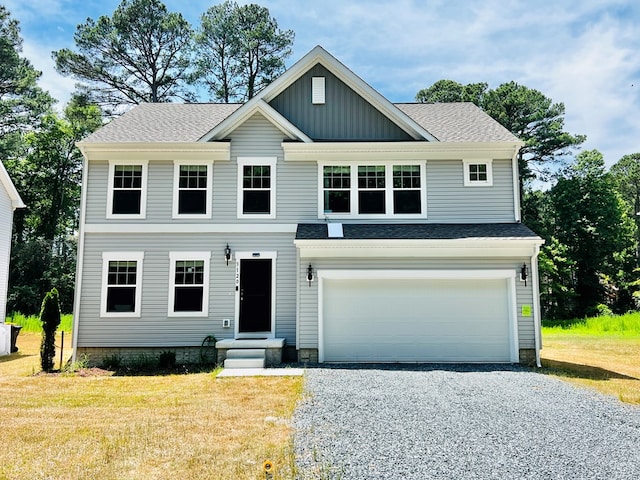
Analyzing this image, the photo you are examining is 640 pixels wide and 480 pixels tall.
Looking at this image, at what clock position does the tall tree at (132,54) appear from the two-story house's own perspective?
The tall tree is roughly at 5 o'clock from the two-story house.

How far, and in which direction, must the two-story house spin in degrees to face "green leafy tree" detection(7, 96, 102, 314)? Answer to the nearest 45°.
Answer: approximately 135° to its right

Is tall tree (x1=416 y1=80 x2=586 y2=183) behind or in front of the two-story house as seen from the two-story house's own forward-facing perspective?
behind

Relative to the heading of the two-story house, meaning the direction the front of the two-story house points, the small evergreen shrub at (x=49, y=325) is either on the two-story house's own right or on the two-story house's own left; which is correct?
on the two-story house's own right

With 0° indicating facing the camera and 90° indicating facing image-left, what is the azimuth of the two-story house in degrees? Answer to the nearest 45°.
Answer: approximately 0°

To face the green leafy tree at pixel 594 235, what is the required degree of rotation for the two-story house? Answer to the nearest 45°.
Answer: approximately 135° to its left

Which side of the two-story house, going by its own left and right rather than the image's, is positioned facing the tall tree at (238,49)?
back

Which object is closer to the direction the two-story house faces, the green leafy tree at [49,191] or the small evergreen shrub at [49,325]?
the small evergreen shrub

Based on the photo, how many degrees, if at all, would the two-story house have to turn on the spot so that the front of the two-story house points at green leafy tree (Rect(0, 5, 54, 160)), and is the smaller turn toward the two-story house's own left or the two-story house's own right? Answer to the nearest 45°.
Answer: approximately 135° to the two-story house's own right
